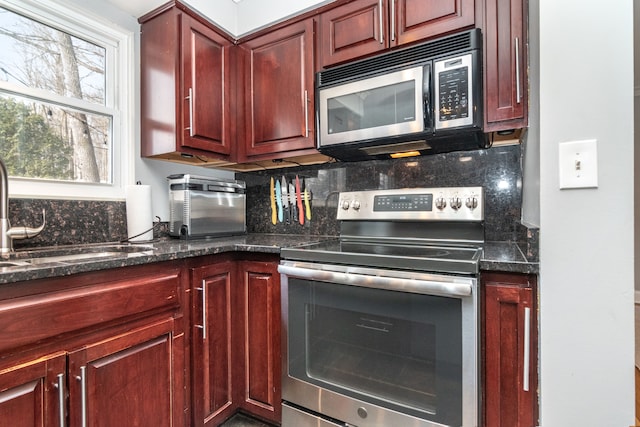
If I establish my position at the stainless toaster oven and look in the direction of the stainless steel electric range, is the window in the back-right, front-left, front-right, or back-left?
back-right

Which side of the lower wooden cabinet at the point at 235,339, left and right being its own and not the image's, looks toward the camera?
front

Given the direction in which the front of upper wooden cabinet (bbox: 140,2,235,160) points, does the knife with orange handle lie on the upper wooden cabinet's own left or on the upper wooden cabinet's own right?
on the upper wooden cabinet's own left

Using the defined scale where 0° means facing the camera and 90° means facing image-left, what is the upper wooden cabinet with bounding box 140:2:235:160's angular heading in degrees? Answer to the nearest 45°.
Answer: approximately 315°

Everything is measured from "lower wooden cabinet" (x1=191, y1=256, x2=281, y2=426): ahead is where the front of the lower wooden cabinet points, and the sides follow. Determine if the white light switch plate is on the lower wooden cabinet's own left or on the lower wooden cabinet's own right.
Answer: on the lower wooden cabinet's own left

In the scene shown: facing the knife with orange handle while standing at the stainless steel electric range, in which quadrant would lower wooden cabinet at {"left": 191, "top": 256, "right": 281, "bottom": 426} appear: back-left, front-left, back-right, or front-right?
front-left

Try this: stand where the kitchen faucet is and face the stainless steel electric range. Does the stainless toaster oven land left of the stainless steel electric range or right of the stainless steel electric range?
left

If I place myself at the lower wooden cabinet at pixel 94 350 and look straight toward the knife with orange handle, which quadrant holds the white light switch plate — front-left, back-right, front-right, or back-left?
front-right

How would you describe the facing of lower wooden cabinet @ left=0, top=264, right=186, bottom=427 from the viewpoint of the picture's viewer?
facing the viewer and to the right of the viewer
